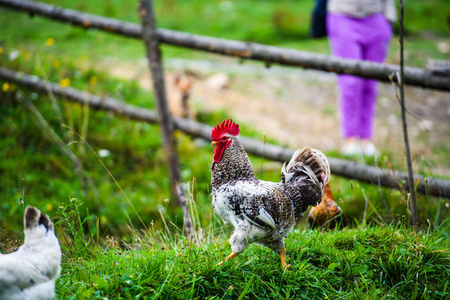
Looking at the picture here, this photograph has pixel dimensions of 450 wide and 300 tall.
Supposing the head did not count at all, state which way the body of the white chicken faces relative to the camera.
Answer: to the viewer's left

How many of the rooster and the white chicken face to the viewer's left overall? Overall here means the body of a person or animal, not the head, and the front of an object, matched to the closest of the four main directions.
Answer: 2

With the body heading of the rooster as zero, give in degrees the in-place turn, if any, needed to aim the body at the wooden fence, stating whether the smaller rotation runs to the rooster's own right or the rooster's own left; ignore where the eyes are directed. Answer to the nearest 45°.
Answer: approximately 90° to the rooster's own right

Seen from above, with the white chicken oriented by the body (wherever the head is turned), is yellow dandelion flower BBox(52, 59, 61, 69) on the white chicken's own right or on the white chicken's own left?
on the white chicken's own right

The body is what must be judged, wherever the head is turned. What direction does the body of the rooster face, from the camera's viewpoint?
to the viewer's left

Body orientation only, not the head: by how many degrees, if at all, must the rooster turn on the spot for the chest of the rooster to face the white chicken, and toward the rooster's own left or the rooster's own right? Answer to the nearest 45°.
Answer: approximately 45° to the rooster's own left
